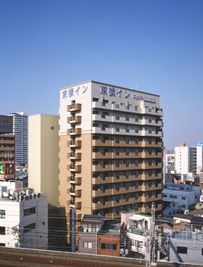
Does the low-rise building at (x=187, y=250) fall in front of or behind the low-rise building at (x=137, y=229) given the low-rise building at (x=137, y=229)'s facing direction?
in front

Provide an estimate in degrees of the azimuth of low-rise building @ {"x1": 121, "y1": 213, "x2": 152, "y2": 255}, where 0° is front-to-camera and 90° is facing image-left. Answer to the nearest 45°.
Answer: approximately 0°

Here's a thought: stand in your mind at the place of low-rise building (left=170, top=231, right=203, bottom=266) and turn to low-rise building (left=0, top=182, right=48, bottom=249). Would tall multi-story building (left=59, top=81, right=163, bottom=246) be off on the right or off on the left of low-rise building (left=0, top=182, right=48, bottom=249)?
right

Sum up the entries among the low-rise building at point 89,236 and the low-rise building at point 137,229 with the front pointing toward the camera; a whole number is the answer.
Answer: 2

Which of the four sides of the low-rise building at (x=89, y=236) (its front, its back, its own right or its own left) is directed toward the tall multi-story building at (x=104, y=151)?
back

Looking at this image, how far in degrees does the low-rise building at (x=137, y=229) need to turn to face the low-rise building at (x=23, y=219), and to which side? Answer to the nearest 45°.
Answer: approximately 90° to its right
